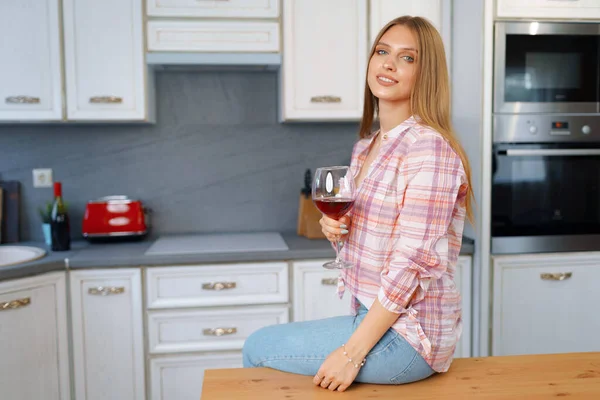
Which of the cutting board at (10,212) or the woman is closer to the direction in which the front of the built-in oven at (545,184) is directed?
the woman

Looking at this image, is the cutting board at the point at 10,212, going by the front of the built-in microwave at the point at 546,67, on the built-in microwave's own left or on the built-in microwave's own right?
on the built-in microwave's own right

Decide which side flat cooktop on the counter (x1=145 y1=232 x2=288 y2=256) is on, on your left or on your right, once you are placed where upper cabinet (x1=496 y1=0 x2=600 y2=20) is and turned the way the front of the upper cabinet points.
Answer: on your right

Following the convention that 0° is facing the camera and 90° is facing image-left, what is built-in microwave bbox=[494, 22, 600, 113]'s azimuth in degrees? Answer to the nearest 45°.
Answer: approximately 0°

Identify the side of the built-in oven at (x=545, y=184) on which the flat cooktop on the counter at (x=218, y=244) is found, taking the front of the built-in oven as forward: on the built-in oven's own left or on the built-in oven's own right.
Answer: on the built-in oven's own right

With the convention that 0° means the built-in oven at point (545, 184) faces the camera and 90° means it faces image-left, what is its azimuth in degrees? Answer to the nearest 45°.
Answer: approximately 0°
